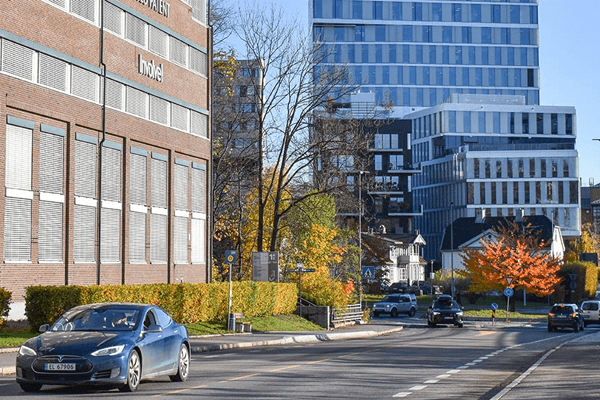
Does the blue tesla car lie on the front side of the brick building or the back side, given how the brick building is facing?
on the front side

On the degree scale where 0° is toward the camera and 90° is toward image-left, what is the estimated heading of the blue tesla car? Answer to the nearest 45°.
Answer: approximately 45°

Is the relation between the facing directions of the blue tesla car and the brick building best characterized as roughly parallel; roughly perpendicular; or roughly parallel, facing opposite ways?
roughly perpendicular

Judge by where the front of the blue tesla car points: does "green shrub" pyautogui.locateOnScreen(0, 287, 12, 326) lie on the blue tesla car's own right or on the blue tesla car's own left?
on the blue tesla car's own right

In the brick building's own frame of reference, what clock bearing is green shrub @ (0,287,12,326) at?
The green shrub is roughly at 2 o'clock from the brick building.

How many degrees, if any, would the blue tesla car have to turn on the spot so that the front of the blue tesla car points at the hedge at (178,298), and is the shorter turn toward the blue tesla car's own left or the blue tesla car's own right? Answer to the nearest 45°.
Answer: approximately 135° to the blue tesla car's own right

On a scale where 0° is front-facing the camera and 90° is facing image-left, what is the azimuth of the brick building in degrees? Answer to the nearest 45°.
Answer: approximately 315°

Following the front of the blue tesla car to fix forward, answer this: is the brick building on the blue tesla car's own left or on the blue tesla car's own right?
on the blue tesla car's own right
